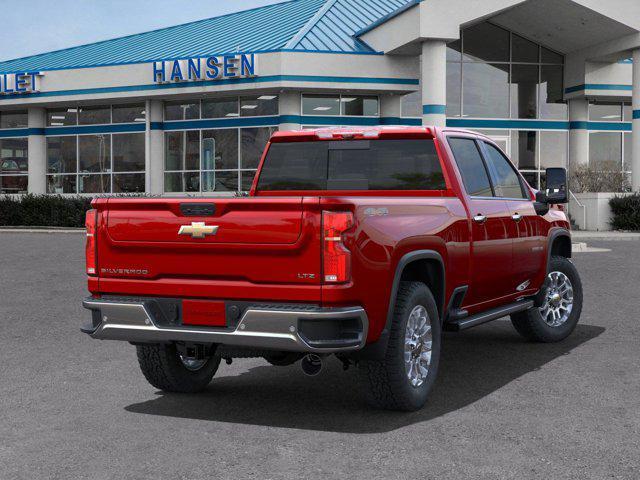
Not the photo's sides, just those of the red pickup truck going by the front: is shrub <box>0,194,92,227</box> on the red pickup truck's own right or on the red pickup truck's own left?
on the red pickup truck's own left

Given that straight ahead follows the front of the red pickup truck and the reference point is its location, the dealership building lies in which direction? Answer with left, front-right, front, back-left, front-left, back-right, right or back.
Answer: front-left

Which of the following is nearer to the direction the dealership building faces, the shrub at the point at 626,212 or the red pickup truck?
the red pickup truck

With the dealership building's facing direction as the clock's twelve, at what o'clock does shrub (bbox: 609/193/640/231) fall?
The shrub is roughly at 10 o'clock from the dealership building.

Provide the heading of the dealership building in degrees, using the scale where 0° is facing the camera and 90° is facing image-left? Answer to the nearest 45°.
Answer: approximately 0°

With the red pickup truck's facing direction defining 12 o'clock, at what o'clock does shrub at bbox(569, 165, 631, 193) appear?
The shrub is roughly at 11 o'clock from the red pickup truck.

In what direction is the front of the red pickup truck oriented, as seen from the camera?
facing away from the viewer and to the right of the viewer

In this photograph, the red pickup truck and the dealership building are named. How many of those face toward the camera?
1
